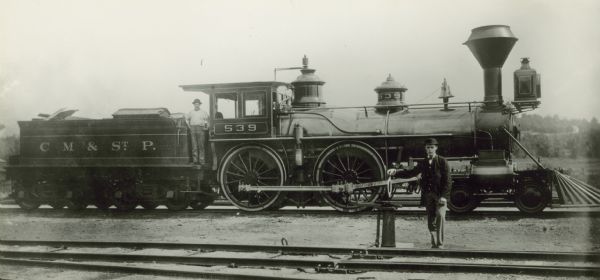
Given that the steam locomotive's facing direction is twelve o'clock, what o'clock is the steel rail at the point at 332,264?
The steel rail is roughly at 3 o'clock from the steam locomotive.

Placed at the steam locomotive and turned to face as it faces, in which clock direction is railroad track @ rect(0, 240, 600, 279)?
The railroad track is roughly at 3 o'clock from the steam locomotive.

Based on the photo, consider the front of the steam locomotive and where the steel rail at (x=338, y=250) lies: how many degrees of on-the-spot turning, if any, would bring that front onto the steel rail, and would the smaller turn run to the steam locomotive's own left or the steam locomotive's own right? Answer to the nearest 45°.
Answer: approximately 90° to the steam locomotive's own right

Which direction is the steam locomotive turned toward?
to the viewer's right

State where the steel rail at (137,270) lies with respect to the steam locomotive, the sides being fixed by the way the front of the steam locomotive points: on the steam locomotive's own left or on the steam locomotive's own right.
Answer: on the steam locomotive's own right

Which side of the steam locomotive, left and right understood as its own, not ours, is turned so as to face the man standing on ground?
right
